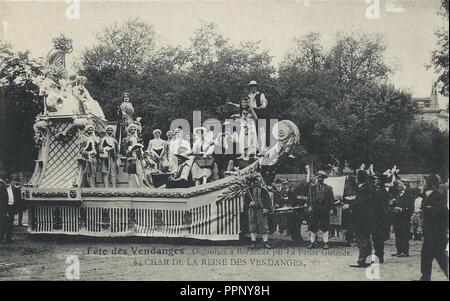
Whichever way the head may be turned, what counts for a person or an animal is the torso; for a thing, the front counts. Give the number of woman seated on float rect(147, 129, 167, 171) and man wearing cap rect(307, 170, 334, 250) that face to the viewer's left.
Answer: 0

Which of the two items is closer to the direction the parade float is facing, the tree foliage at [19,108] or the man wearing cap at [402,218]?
the man wearing cap

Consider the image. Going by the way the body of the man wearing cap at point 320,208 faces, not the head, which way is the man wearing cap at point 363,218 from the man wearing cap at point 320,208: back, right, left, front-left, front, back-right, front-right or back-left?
front-left

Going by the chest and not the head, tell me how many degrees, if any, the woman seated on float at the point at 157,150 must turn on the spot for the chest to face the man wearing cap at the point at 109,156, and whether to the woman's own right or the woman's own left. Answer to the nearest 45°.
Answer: approximately 45° to the woman's own right

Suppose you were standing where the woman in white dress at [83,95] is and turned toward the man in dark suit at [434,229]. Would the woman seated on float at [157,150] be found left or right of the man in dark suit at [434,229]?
left

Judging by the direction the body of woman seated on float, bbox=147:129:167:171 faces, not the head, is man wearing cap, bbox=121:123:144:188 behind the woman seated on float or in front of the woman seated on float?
in front

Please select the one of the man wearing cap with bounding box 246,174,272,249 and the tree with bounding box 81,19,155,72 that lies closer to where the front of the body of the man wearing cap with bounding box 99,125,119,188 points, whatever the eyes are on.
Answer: the man wearing cap

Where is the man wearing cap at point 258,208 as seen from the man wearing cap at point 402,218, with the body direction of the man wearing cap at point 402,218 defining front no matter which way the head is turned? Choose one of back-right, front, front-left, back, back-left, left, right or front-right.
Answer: front-right

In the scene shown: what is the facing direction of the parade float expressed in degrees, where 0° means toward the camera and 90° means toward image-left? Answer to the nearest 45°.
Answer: approximately 270°

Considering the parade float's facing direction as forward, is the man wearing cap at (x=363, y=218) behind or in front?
in front
